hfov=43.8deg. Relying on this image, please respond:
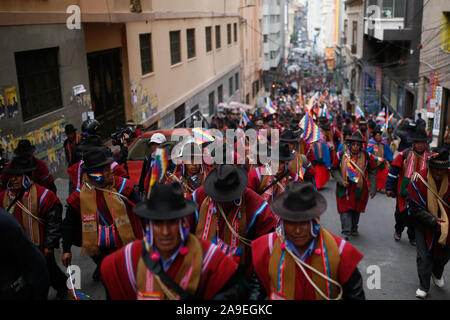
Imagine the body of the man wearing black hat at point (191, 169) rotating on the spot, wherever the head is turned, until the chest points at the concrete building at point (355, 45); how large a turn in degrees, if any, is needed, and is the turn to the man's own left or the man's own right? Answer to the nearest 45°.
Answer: approximately 180°

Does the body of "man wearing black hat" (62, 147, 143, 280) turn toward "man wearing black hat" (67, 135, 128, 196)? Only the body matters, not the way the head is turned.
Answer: no

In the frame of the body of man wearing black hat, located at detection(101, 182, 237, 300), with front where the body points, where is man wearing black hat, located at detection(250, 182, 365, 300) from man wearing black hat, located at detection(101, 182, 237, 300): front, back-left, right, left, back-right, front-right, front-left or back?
left

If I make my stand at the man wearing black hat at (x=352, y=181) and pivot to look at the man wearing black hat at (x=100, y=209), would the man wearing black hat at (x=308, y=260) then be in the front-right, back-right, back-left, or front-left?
front-left

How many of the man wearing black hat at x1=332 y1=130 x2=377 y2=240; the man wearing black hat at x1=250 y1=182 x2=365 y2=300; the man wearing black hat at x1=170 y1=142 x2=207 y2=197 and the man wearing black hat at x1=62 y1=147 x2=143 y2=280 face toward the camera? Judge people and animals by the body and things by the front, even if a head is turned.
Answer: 4

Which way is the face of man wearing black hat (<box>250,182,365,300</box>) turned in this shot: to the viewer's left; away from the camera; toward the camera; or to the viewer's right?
toward the camera

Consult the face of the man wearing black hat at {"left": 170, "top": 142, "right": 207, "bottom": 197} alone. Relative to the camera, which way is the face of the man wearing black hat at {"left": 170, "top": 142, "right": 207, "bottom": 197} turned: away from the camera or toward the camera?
toward the camera

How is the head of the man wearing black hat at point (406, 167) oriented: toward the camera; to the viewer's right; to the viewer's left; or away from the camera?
toward the camera

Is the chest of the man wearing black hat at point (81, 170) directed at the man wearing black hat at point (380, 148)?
no

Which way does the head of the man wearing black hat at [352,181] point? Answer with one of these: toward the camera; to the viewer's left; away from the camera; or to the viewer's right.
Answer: toward the camera

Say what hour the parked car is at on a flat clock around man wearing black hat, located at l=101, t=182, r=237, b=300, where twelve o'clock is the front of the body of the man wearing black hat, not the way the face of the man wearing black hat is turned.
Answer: The parked car is roughly at 6 o'clock from the man wearing black hat.

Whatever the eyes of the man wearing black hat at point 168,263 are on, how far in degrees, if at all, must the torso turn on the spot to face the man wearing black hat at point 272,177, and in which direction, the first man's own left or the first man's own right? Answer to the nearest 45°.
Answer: approximately 135° to the first man's own left

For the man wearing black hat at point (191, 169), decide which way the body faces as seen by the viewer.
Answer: toward the camera

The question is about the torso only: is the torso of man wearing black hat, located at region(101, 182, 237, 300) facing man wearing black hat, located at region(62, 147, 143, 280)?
no

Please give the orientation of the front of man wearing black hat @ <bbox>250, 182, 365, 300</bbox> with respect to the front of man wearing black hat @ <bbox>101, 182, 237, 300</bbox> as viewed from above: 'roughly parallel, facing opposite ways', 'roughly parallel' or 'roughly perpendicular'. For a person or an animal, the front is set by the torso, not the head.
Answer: roughly parallel

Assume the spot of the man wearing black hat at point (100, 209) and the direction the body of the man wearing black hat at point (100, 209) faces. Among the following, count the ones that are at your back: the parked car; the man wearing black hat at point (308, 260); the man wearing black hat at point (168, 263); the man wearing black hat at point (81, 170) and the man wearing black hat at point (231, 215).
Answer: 2

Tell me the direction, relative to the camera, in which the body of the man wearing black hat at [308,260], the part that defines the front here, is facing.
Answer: toward the camera
